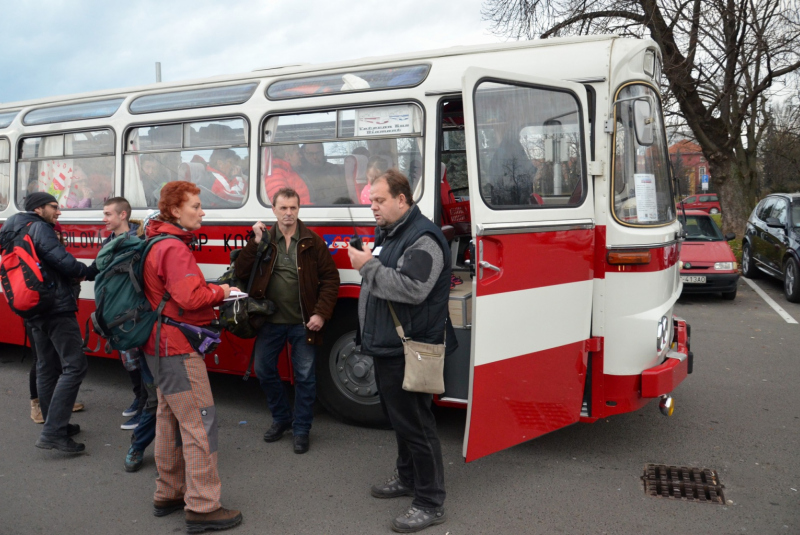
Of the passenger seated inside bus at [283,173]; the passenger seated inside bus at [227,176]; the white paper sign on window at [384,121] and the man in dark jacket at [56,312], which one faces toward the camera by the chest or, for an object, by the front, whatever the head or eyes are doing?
the white paper sign on window

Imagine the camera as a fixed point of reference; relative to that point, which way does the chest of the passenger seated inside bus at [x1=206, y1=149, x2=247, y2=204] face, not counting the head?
to the viewer's right

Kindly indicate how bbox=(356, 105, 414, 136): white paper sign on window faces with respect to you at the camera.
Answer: facing the viewer

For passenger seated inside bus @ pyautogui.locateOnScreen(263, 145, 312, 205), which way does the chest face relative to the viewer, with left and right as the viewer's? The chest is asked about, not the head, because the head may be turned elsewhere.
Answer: facing to the right of the viewer

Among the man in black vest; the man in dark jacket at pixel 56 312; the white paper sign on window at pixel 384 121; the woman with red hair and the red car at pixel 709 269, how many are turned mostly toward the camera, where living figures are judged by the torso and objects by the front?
2

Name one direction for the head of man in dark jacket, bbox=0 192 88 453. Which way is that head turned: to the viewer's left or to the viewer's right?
to the viewer's right

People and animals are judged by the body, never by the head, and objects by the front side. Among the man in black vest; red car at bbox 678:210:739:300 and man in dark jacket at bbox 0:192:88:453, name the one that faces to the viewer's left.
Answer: the man in black vest

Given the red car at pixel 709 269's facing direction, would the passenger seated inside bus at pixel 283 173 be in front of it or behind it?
in front

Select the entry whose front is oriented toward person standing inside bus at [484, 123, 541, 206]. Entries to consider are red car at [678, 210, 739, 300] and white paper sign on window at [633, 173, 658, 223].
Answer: the red car

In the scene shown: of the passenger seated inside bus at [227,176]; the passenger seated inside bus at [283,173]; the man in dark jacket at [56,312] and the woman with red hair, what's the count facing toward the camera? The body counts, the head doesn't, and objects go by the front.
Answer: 0

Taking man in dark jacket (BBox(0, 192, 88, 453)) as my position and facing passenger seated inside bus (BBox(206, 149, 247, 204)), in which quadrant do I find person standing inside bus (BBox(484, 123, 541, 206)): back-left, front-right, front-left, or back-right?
front-right

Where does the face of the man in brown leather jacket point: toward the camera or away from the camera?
toward the camera

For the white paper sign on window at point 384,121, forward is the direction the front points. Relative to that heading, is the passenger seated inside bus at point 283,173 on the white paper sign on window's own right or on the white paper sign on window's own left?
on the white paper sign on window's own right

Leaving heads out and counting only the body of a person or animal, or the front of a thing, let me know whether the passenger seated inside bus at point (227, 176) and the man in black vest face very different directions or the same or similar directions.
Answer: very different directions

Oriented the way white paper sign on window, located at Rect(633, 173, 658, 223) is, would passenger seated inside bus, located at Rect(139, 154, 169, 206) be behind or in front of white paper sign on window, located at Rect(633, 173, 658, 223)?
behind
